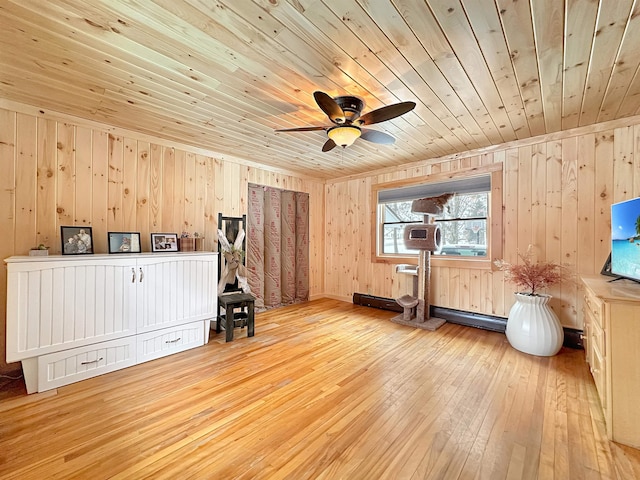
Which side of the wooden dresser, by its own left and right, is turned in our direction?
left

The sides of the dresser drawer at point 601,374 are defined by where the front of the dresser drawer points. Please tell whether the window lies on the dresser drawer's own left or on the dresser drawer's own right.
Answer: on the dresser drawer's own right

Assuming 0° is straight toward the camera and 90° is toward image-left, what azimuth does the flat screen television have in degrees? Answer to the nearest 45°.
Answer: approximately 45°

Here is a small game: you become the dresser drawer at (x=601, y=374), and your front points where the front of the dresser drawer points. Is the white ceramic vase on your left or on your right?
on your right

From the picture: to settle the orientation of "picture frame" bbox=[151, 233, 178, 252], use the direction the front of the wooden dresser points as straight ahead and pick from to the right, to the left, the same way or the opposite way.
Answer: the opposite way

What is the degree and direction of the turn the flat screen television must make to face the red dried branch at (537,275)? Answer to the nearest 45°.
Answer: approximately 90° to its right

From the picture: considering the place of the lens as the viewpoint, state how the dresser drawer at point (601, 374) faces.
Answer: facing to the left of the viewer
